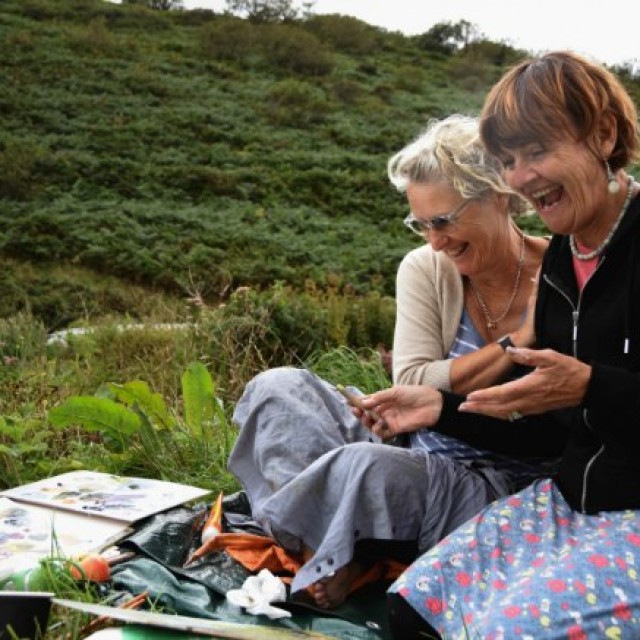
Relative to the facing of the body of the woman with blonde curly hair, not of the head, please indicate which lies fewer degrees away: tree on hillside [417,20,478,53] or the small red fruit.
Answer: the small red fruit

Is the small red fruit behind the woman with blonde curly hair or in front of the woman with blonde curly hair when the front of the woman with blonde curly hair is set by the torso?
in front

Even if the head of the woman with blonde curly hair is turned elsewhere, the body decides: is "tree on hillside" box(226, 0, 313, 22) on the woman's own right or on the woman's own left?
on the woman's own right

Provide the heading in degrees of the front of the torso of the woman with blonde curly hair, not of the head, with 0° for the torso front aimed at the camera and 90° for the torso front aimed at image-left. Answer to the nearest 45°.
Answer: approximately 45°

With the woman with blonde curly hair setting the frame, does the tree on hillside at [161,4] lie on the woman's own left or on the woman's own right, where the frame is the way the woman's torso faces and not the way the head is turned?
on the woman's own right

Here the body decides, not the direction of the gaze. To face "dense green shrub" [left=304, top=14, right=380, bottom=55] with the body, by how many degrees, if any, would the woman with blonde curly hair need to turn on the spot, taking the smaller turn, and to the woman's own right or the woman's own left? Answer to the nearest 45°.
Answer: approximately 135° to the woman's own right

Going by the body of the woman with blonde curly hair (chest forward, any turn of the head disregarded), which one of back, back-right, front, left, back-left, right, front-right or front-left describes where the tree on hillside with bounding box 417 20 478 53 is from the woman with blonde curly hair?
back-right

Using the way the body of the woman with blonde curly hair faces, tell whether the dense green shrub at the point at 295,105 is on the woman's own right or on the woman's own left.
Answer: on the woman's own right
